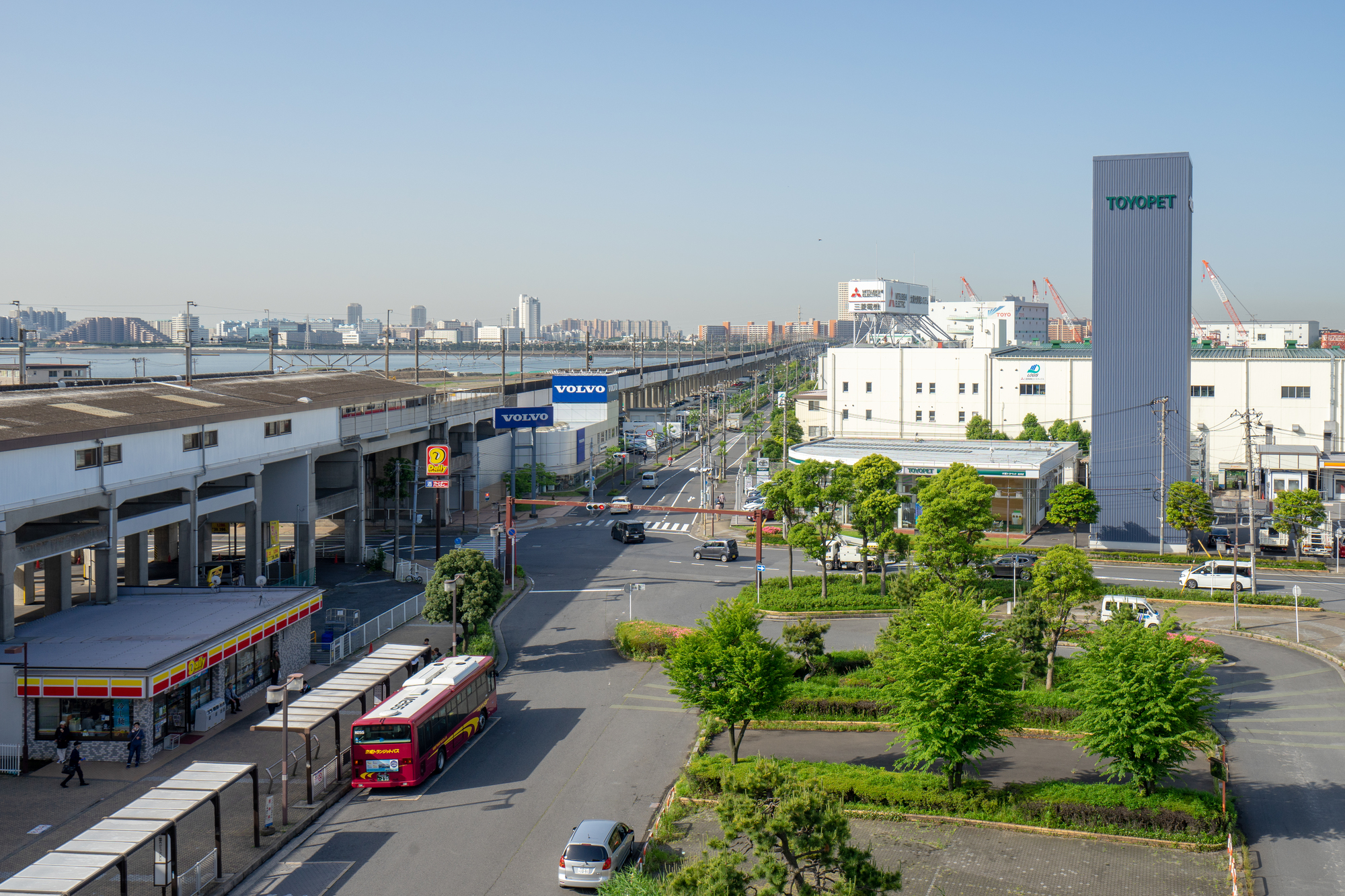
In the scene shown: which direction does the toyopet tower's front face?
toward the camera

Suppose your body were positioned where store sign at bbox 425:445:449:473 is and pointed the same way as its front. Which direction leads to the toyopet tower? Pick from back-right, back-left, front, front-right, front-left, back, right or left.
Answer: left
